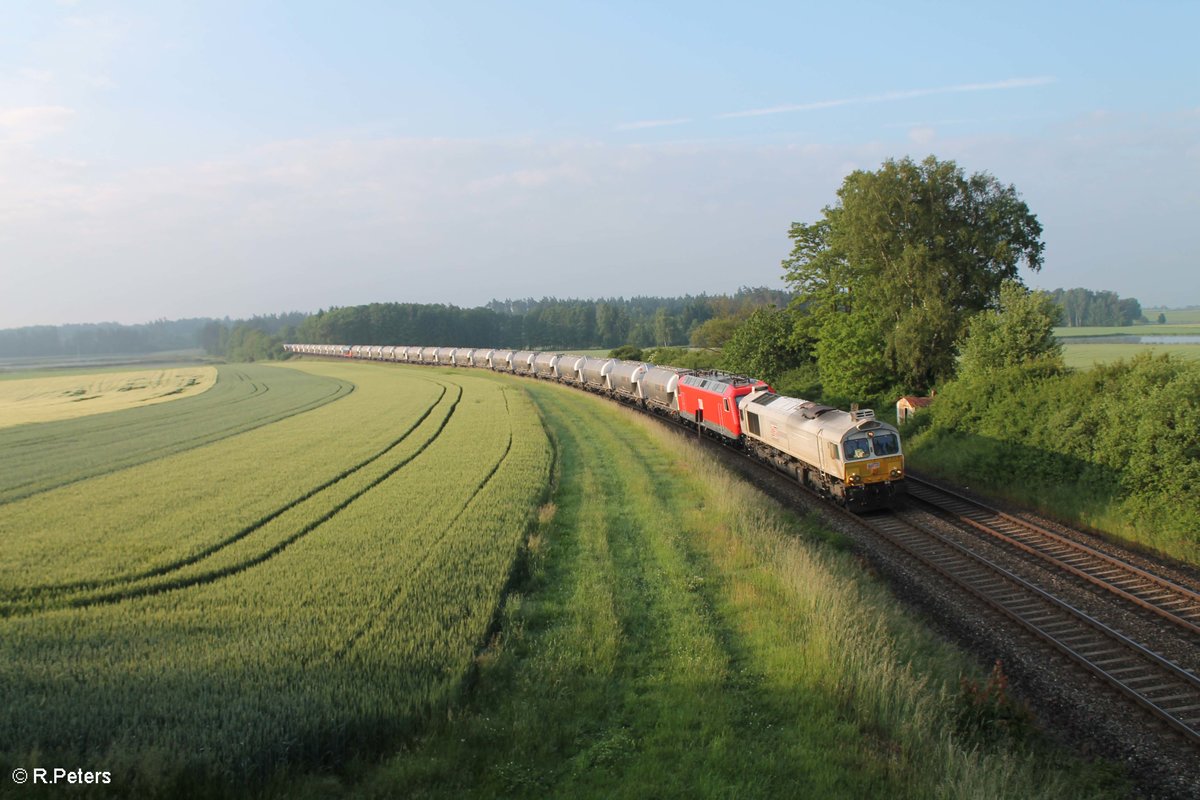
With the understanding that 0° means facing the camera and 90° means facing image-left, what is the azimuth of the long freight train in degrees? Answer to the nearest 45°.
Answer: approximately 315°

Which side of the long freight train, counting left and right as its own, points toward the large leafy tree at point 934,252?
left

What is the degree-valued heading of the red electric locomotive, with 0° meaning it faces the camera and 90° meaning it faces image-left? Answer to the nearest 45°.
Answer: approximately 315°

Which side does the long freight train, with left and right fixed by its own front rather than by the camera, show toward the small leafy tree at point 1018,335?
left

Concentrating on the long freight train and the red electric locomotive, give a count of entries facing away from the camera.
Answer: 0

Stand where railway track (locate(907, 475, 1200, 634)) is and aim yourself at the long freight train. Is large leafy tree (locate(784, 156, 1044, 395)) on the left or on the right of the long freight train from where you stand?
right

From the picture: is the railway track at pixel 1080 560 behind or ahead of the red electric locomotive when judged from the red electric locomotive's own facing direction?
ahead
